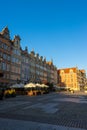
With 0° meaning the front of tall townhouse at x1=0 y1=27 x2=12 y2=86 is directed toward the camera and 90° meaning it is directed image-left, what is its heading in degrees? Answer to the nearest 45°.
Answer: approximately 315°
